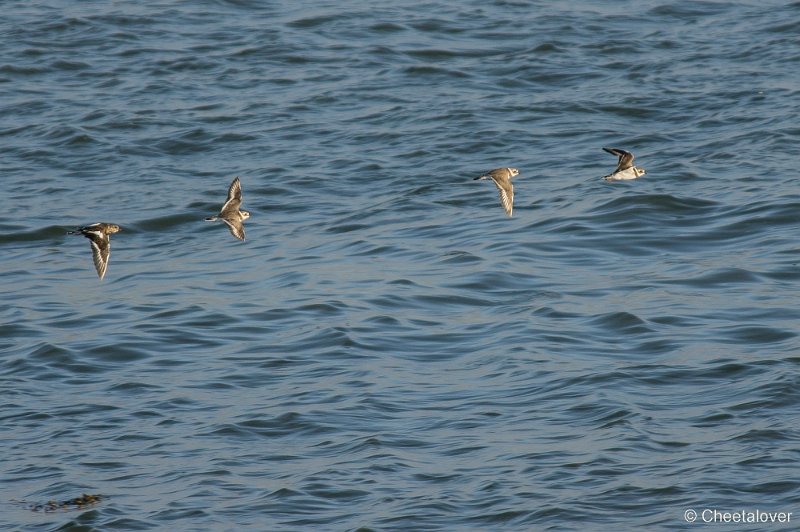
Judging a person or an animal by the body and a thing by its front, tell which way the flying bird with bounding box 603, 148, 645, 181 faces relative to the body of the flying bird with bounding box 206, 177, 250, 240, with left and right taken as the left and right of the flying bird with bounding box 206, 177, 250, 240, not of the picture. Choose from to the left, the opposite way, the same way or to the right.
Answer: the same way

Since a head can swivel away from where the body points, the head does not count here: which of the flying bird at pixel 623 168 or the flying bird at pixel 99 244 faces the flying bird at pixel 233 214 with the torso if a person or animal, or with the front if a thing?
the flying bird at pixel 99 244

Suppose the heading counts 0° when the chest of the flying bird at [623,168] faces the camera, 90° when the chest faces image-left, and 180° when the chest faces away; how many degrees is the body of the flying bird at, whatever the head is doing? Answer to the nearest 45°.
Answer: approximately 270°

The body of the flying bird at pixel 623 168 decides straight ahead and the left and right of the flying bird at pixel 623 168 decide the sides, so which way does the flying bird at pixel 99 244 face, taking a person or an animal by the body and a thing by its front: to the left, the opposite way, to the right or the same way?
the same way

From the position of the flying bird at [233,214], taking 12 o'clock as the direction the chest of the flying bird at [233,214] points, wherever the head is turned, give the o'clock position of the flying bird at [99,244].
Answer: the flying bird at [99,244] is roughly at 6 o'clock from the flying bird at [233,214].

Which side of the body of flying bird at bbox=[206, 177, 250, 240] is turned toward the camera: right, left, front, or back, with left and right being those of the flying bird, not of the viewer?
right

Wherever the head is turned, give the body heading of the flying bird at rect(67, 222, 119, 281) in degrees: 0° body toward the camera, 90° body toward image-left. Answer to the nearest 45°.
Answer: approximately 270°

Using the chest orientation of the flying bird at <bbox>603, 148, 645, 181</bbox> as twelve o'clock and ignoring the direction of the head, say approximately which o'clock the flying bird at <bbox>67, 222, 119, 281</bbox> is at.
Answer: the flying bird at <bbox>67, 222, 119, 281</bbox> is roughly at 5 o'clock from the flying bird at <bbox>603, 148, 645, 181</bbox>.

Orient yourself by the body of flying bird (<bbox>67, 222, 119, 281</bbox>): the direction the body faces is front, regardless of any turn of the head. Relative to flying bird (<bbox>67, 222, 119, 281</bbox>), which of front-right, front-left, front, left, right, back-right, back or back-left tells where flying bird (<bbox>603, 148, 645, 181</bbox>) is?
front

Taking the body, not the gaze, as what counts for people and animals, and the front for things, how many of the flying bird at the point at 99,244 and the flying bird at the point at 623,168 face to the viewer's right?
2

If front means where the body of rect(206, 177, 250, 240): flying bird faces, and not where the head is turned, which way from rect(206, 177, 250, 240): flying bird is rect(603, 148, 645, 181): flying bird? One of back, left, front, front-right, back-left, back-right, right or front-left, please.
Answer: front

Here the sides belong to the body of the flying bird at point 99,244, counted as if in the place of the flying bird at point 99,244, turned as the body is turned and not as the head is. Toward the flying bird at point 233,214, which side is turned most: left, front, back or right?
front

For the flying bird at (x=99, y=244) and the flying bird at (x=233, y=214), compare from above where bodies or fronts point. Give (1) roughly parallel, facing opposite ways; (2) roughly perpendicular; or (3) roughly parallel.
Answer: roughly parallel

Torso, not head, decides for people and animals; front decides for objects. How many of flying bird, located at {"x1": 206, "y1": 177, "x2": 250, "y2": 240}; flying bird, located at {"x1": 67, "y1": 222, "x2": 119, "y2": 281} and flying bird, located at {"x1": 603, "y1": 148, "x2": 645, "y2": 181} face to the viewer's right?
3

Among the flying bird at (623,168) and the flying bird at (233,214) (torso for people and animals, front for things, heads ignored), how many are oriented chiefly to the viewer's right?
2

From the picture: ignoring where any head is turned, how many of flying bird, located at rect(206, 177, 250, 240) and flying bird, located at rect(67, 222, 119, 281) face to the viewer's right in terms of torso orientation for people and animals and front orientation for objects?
2
